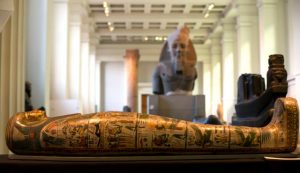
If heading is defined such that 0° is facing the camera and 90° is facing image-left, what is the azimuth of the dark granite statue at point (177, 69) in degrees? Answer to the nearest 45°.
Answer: approximately 0°

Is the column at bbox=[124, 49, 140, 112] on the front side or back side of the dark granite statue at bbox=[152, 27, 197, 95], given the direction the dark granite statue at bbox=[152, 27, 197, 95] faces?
on the back side

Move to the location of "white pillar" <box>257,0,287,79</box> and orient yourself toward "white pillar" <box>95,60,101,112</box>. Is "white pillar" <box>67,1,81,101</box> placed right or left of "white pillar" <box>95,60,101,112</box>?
left

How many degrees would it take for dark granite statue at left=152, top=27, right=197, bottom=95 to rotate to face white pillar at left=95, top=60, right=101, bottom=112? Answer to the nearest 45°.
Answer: approximately 180°

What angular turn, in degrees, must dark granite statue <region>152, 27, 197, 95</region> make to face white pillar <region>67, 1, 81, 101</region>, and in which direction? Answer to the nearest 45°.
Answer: approximately 135° to its right

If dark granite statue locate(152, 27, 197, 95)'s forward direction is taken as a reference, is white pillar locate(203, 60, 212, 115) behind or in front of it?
behind

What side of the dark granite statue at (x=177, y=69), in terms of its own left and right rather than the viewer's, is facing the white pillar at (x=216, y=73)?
back
